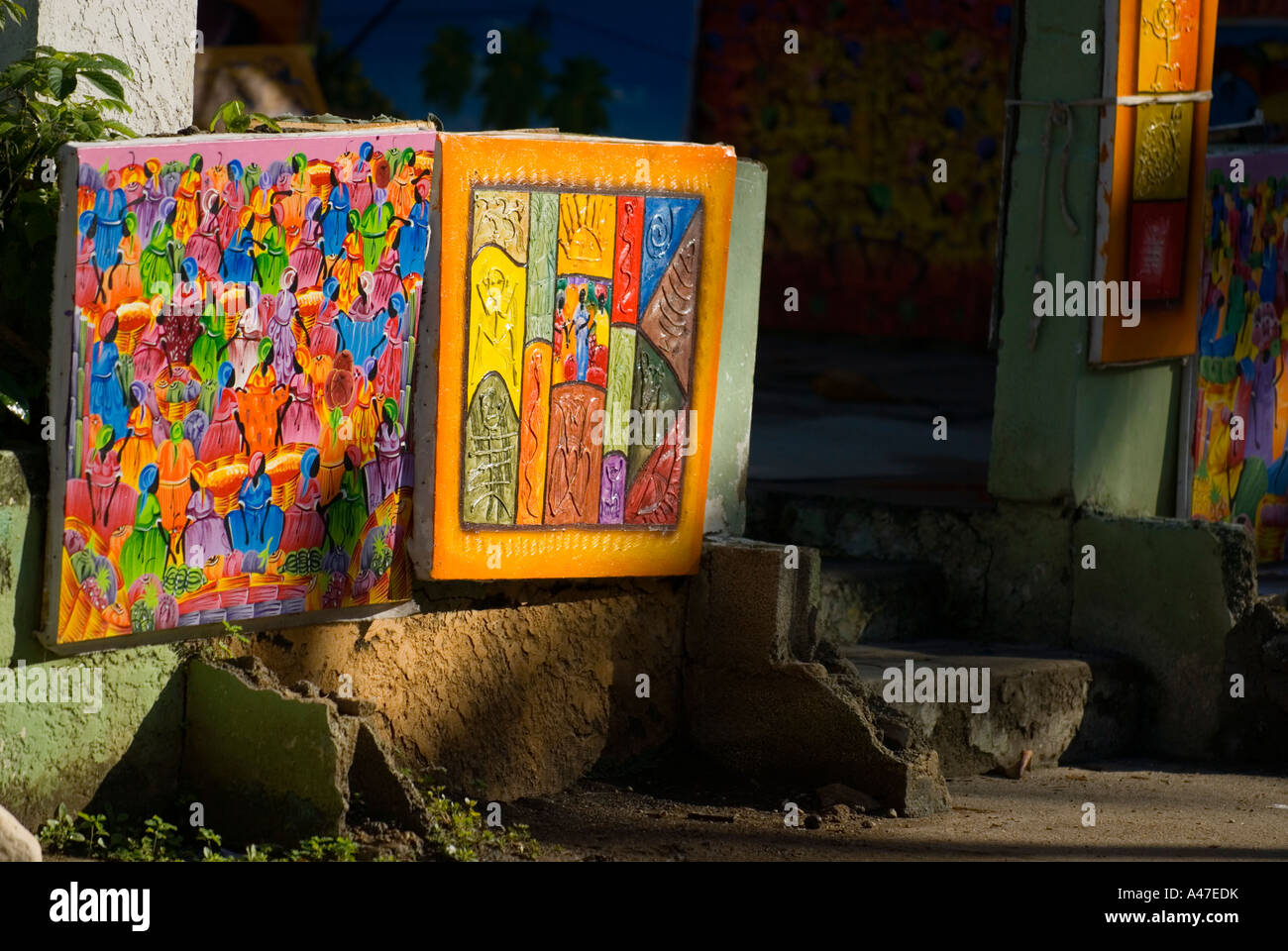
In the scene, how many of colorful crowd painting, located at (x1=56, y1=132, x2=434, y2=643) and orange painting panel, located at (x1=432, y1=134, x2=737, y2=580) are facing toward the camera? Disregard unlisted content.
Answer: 2

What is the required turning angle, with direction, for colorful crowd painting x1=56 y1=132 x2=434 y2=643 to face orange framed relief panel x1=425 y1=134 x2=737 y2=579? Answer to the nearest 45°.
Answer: approximately 135° to its left

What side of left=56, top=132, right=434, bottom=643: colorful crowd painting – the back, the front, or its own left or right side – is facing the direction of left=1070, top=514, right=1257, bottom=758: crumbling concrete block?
left

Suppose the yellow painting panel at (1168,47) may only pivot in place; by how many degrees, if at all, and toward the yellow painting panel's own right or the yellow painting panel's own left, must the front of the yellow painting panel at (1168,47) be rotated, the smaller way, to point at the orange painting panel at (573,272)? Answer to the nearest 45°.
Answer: approximately 45° to the yellow painting panel's own right

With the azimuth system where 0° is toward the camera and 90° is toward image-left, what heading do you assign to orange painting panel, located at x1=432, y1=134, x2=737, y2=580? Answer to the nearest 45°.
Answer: approximately 0°

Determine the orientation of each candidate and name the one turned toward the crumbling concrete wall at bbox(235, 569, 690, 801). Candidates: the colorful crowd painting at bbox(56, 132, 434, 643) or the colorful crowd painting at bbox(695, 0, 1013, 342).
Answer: the colorful crowd painting at bbox(695, 0, 1013, 342)

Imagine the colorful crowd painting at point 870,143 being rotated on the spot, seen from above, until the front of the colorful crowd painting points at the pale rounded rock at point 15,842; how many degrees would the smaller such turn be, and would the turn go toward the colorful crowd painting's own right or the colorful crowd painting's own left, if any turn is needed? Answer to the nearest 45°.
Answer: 0° — it already faces it

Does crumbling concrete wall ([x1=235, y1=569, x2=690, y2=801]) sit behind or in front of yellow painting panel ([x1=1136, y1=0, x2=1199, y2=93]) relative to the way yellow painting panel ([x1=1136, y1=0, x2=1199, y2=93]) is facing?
in front
